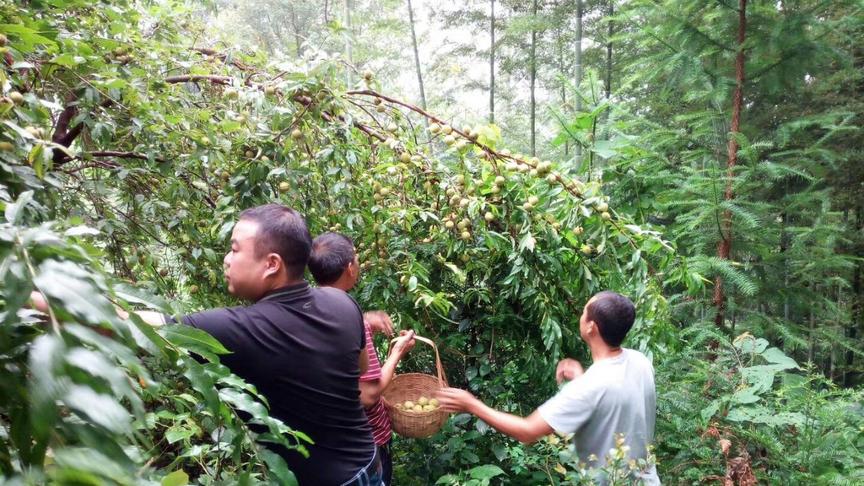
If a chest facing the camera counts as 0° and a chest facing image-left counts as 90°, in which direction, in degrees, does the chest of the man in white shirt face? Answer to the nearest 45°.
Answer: approximately 135°

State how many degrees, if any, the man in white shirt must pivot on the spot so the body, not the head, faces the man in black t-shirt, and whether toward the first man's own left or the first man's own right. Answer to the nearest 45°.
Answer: approximately 90° to the first man's own left

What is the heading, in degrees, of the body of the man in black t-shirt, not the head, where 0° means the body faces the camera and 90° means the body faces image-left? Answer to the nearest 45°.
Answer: approximately 135°

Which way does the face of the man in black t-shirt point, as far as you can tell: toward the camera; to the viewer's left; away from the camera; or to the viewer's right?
to the viewer's left

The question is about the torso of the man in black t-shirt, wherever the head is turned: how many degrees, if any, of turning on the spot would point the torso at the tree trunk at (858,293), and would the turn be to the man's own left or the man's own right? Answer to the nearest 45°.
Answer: approximately 90° to the man's own right

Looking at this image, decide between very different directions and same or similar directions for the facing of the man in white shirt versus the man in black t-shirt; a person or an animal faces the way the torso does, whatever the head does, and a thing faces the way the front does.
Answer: same or similar directions

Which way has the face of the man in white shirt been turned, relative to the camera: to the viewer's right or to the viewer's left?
to the viewer's left

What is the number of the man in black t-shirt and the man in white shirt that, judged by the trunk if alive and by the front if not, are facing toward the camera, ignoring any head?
0

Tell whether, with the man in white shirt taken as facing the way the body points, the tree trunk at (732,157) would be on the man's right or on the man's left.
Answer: on the man's right
